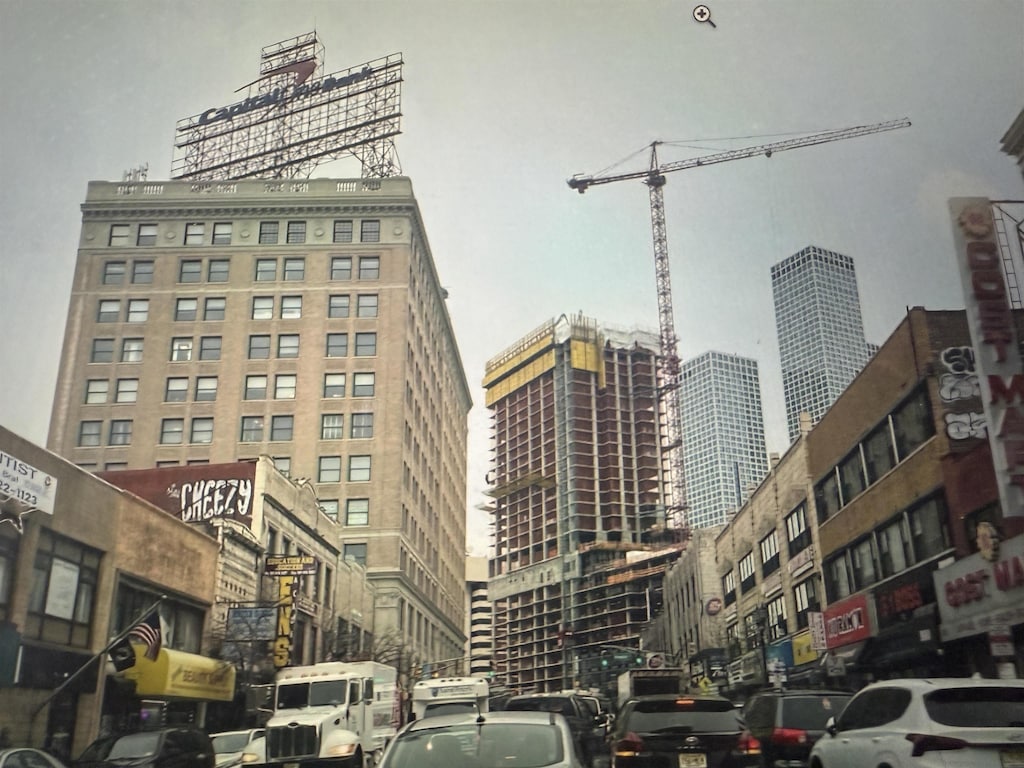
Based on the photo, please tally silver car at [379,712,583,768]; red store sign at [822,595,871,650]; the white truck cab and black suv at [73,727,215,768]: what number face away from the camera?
1

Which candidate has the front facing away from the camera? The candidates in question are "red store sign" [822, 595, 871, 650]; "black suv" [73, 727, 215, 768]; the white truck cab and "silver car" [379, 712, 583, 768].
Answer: the silver car

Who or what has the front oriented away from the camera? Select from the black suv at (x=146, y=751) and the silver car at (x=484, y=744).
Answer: the silver car

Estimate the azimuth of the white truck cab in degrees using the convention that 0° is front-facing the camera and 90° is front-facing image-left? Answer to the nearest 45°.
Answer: approximately 45°

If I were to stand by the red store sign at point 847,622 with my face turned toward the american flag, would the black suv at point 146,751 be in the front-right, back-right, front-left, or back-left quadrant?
front-left

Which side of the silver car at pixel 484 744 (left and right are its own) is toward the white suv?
right

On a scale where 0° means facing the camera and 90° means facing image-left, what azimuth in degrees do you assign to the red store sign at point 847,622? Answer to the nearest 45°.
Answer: approximately 45°

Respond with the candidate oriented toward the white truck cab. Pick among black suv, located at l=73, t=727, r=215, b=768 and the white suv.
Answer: the white suv

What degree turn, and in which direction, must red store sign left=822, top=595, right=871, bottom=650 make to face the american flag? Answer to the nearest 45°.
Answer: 0° — it already faces it

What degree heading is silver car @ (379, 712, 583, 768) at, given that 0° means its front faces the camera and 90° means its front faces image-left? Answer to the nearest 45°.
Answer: approximately 180°

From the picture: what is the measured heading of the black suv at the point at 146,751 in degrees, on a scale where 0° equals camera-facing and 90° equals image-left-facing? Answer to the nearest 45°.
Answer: approximately 45°

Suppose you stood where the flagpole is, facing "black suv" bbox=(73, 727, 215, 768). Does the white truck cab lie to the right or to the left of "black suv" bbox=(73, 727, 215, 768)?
left

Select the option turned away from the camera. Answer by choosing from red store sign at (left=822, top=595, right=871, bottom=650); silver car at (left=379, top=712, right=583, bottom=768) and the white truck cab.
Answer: the silver car

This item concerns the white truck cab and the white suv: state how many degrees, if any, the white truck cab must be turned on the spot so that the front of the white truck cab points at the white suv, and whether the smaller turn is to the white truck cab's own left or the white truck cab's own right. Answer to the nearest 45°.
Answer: approximately 45° to the white truck cab's own left

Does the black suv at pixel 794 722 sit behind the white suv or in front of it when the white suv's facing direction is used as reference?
in front

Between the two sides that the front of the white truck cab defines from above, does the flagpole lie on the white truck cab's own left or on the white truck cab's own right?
on the white truck cab's own right

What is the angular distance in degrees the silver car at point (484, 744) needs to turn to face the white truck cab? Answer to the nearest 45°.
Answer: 0° — it already faces it

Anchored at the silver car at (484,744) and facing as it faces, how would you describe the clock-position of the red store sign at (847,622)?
The red store sign is roughly at 1 o'clock from the silver car.

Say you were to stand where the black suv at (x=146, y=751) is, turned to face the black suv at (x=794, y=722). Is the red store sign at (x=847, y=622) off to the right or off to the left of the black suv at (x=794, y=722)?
left
